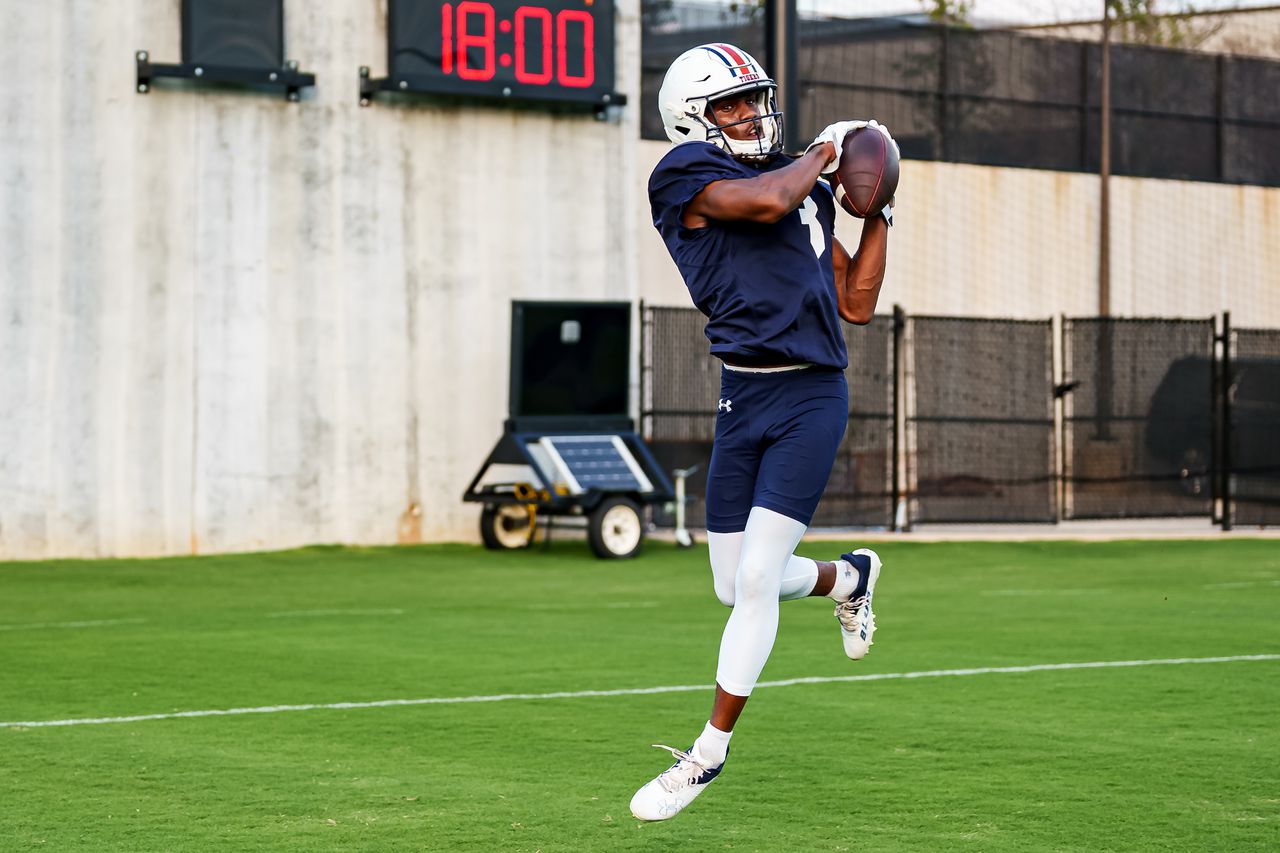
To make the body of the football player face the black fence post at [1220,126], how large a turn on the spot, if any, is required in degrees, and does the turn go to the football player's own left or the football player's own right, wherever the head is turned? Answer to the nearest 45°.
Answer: approximately 135° to the football player's own left

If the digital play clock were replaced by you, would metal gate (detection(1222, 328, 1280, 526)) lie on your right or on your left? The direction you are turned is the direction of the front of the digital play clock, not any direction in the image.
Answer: on your left

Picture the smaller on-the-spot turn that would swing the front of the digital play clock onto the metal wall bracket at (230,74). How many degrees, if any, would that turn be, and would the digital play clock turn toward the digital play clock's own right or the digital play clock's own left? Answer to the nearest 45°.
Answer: approximately 90° to the digital play clock's own right

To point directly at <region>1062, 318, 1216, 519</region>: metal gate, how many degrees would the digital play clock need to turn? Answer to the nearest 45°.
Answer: approximately 90° to its left

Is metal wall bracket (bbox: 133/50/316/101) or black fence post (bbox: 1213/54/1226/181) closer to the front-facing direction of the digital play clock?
the metal wall bracket

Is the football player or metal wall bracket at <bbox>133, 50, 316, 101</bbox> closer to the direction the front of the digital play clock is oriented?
the football player

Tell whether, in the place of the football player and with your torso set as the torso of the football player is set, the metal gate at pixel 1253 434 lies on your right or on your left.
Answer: on your left

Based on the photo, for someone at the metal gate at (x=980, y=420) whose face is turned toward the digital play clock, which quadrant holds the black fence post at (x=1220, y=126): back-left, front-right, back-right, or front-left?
back-right

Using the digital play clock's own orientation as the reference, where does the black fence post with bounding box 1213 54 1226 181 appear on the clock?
The black fence post is roughly at 8 o'clock from the digital play clock.

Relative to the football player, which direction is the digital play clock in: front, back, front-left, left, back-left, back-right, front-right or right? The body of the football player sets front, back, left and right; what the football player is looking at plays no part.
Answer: back-left
